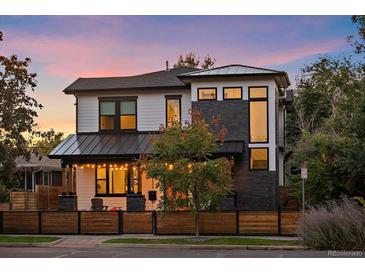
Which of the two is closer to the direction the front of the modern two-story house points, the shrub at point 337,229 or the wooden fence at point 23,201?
the shrub

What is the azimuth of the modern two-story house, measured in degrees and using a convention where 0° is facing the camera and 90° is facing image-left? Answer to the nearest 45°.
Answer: approximately 0°

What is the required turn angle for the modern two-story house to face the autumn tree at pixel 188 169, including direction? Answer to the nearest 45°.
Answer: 0° — it already faces it

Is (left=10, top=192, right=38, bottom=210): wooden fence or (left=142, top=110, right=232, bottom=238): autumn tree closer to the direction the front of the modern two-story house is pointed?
the autumn tree

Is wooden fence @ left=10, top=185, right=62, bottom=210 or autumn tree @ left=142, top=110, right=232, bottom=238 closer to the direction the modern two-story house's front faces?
the autumn tree

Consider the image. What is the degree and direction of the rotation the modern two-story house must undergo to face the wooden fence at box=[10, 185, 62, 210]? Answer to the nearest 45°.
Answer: approximately 90° to its right

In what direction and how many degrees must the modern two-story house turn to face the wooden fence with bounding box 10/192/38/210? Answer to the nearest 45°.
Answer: approximately 90° to its right

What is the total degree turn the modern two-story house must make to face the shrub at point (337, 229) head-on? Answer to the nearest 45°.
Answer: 0° — it already faces it
